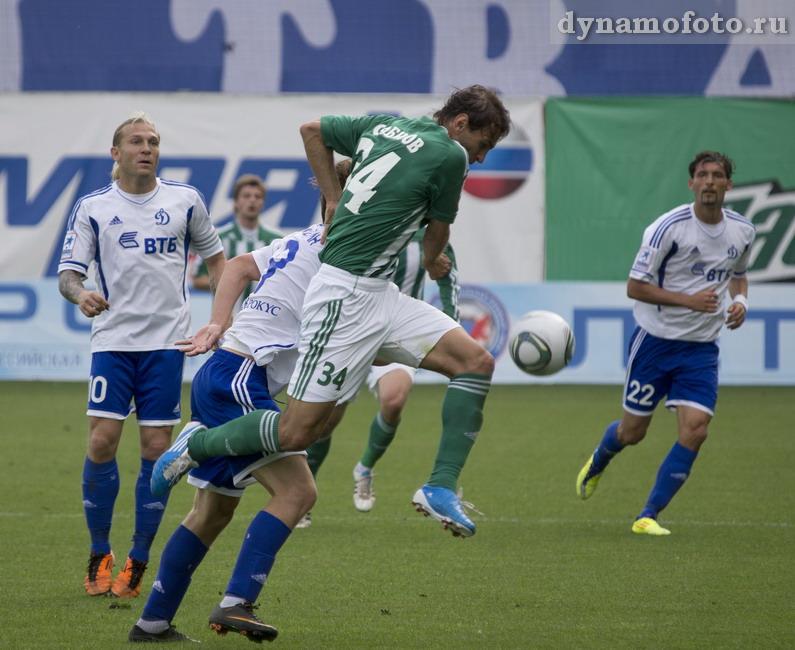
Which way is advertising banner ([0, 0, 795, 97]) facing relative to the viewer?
toward the camera

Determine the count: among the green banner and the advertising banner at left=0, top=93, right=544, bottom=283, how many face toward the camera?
2

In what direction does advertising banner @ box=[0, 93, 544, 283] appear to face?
toward the camera

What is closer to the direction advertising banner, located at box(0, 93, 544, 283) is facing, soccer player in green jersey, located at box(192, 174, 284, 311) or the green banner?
the soccer player in green jersey

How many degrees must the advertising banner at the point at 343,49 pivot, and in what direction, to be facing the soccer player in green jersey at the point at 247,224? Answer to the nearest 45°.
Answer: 0° — it already faces them

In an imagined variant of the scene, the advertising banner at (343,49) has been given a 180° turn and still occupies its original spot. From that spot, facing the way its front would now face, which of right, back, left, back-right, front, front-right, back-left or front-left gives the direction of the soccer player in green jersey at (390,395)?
back

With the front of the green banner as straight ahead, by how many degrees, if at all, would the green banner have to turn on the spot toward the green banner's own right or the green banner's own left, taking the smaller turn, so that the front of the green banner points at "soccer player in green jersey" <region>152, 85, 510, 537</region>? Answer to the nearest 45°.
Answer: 0° — it already faces them

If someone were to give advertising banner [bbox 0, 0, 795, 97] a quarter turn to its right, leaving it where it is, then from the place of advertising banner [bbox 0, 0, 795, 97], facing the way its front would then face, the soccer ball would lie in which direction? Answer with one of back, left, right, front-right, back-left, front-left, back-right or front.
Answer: left

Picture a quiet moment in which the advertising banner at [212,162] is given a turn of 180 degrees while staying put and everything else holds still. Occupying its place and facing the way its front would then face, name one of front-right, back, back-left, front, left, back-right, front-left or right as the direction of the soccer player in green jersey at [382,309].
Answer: back

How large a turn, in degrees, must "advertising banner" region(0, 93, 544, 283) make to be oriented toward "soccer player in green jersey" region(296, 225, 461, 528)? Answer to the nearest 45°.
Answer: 0° — it already faces them

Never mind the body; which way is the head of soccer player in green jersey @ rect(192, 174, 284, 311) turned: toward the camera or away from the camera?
toward the camera

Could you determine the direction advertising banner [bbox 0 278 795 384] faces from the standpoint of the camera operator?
facing the viewer
